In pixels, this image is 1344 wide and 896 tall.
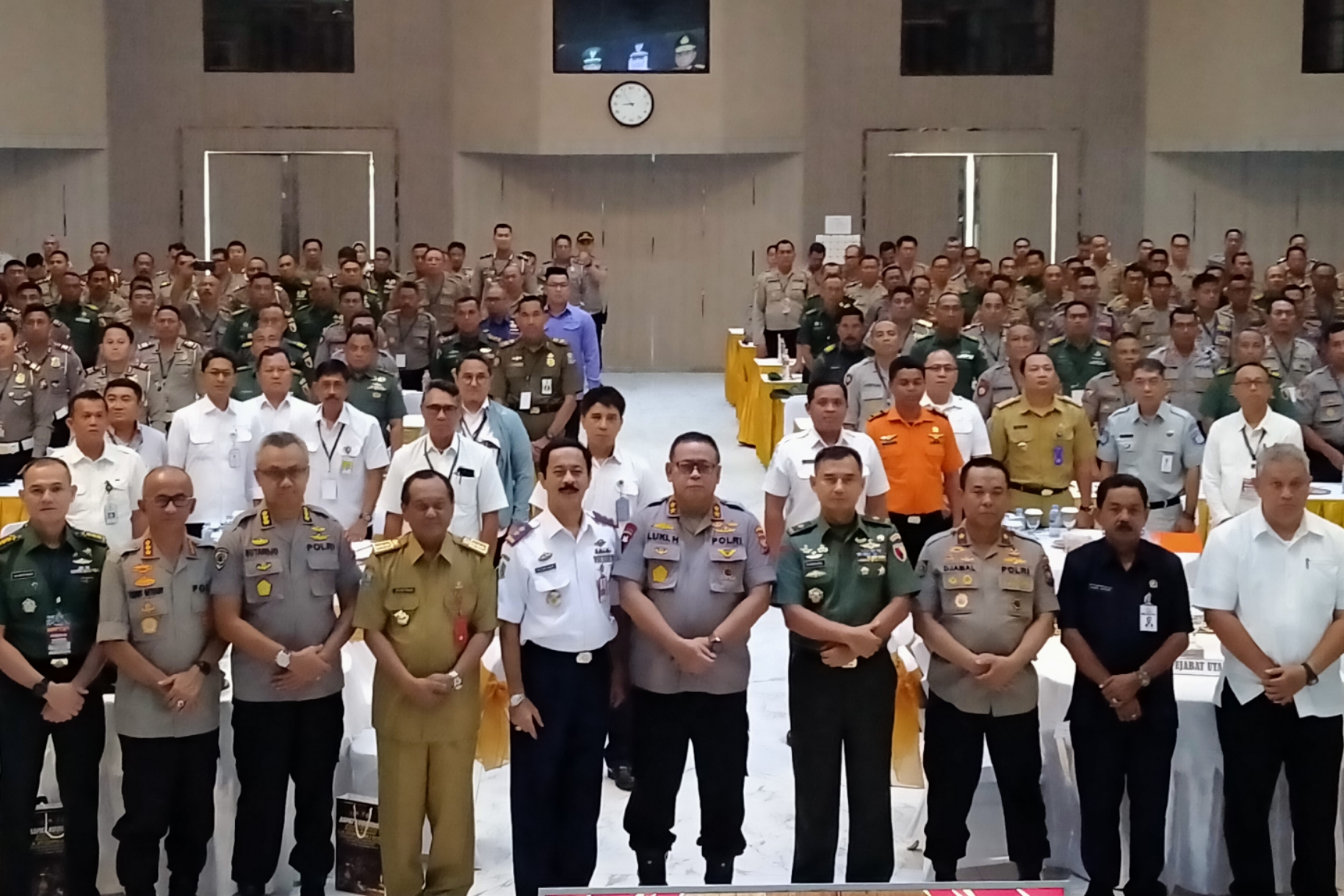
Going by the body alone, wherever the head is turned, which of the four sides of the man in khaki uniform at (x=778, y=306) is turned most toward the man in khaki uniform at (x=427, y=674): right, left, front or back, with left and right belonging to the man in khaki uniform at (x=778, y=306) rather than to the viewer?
front

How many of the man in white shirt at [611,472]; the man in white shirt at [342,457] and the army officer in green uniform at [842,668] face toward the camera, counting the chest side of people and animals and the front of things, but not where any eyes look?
3

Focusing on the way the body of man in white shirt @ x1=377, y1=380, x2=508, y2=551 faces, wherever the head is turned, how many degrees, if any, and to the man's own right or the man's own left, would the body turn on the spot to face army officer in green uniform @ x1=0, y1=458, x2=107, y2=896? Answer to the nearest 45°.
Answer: approximately 45° to the man's own right

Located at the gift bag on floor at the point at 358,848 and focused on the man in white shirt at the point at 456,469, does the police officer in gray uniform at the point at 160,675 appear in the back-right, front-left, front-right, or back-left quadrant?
back-left

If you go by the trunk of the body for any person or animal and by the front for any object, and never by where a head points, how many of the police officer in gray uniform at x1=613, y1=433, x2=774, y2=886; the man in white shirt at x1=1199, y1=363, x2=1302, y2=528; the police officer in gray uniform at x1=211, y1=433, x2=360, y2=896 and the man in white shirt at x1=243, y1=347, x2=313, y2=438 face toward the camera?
4

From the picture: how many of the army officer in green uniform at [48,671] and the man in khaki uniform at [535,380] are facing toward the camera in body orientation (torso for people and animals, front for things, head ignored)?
2

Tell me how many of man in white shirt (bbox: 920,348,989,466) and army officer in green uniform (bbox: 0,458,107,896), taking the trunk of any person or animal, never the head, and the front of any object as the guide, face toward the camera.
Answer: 2

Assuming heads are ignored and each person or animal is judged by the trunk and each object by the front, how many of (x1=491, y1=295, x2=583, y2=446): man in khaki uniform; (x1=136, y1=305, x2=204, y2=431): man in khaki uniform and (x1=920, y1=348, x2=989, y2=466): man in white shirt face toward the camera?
3
